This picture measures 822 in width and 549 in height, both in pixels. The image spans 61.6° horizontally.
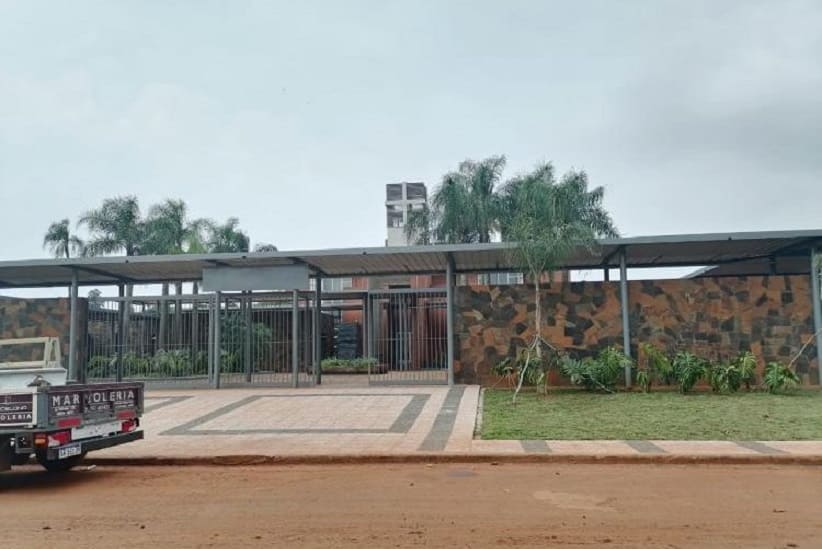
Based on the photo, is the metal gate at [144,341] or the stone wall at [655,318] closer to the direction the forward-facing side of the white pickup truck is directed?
the metal gate

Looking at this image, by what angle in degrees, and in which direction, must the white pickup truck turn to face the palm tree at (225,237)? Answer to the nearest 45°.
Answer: approximately 45° to its right

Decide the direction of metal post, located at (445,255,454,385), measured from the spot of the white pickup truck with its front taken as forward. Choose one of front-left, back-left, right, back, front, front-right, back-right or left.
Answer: right

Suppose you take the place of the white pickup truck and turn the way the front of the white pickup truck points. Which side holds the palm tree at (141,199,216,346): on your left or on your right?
on your right

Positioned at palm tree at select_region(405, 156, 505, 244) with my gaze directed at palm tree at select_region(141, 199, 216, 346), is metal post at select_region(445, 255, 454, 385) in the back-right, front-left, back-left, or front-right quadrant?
front-left

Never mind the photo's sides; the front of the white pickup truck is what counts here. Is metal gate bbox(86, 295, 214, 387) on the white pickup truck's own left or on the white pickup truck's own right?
on the white pickup truck's own right

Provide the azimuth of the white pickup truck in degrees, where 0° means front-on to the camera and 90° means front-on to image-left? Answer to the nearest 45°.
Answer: approximately 135°

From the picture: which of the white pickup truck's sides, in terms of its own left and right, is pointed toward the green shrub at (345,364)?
right

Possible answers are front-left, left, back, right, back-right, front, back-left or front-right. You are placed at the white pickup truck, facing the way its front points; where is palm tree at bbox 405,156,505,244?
right

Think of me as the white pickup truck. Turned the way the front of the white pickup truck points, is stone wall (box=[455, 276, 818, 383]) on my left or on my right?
on my right

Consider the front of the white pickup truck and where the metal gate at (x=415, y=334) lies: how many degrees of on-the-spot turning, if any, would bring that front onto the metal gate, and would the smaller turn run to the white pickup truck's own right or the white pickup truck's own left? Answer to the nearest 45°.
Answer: approximately 90° to the white pickup truck's own right

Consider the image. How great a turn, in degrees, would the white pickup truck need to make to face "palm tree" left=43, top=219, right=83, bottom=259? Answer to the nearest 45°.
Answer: approximately 45° to its right

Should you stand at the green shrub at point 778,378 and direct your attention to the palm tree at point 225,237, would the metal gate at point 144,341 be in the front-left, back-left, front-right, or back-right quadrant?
front-left

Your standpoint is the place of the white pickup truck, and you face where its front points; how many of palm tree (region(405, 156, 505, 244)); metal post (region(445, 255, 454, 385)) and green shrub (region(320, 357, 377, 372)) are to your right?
3

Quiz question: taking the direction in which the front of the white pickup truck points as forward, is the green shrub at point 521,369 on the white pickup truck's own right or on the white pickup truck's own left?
on the white pickup truck's own right

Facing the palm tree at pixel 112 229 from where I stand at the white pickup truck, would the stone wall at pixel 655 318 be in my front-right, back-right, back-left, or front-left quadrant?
front-right
